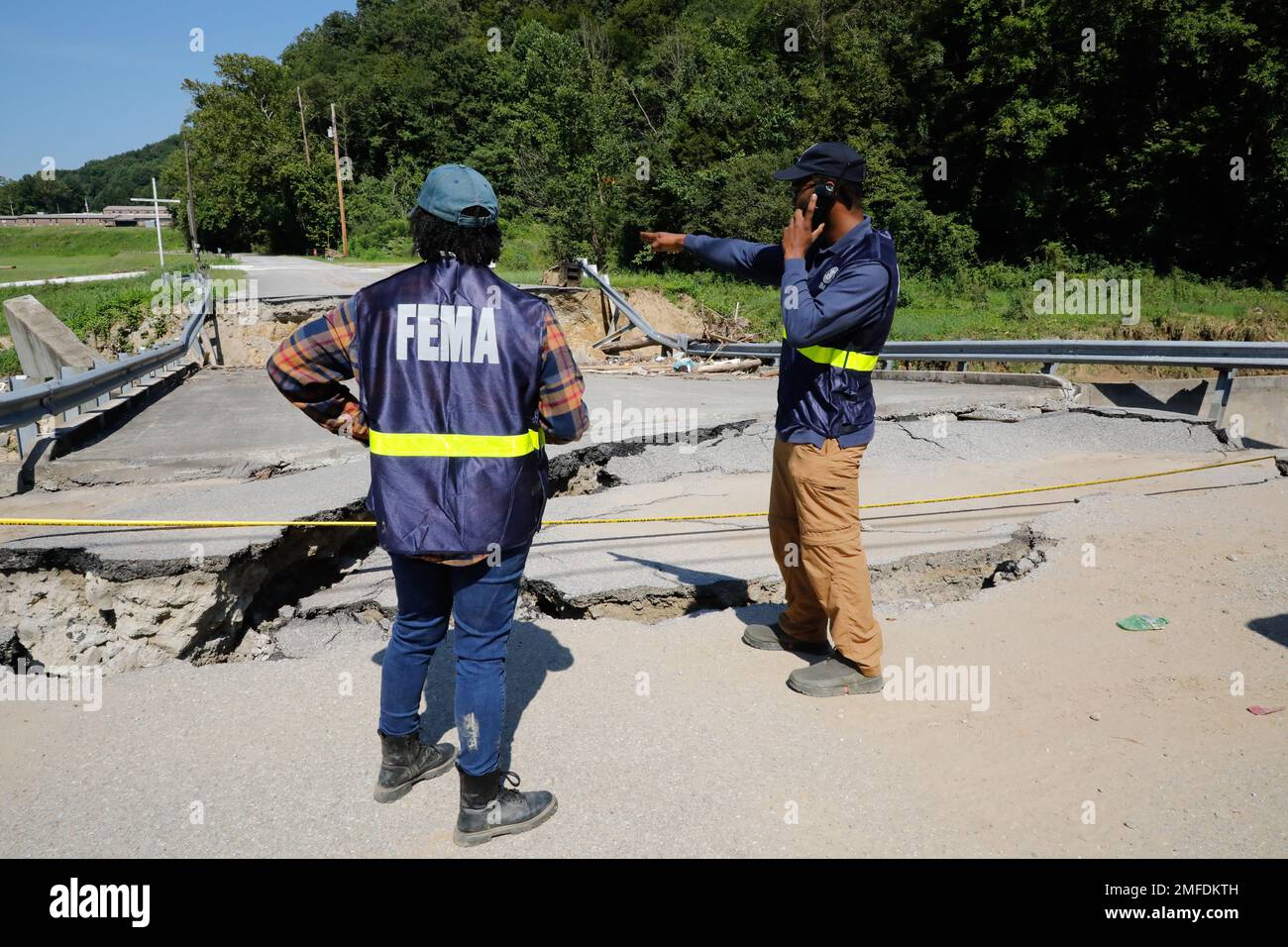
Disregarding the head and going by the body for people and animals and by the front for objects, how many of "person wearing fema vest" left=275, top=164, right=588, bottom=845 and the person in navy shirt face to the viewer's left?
1

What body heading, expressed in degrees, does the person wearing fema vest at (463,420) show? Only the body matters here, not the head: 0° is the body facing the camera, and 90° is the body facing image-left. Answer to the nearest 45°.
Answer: approximately 180°

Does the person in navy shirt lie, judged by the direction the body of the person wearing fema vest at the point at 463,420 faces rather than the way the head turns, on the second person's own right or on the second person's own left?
on the second person's own right

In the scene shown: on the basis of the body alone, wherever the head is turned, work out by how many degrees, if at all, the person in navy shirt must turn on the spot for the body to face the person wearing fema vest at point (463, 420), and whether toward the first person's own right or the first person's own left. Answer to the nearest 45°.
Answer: approximately 45° to the first person's own left

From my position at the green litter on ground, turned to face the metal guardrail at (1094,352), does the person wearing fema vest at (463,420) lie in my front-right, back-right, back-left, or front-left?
back-left

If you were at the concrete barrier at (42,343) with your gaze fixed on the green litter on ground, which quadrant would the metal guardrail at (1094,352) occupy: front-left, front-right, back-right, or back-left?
front-left

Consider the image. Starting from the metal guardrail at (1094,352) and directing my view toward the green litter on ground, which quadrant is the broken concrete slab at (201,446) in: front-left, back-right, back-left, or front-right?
front-right

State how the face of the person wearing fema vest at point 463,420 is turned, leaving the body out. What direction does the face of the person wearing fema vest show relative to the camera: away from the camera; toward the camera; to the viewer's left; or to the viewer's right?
away from the camera

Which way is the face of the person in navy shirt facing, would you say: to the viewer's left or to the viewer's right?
to the viewer's left

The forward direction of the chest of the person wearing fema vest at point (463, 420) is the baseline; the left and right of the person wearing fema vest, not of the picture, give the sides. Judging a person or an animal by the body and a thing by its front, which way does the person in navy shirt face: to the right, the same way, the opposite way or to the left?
to the left

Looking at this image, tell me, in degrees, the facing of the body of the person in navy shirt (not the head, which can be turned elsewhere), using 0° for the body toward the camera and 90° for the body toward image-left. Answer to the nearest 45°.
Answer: approximately 90°

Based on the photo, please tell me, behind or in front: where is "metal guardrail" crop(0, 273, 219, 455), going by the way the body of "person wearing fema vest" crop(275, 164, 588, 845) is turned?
in front

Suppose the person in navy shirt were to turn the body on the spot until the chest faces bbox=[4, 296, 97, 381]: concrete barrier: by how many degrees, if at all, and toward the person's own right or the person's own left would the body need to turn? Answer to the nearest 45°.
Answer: approximately 45° to the person's own right
